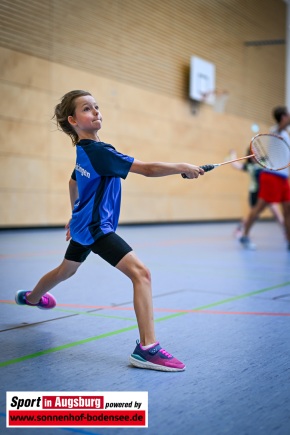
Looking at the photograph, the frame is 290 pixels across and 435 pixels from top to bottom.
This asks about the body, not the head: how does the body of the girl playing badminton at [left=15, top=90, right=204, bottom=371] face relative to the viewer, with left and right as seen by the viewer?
facing to the right of the viewer

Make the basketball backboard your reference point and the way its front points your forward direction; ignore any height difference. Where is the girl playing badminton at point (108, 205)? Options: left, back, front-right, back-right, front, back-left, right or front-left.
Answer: front-right

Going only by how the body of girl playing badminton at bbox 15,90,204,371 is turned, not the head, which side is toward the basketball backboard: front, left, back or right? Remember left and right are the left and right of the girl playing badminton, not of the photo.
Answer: left

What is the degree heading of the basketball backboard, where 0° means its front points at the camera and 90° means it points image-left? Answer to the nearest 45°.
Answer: approximately 315°

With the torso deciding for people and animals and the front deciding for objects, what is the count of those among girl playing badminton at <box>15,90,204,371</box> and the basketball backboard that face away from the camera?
0
